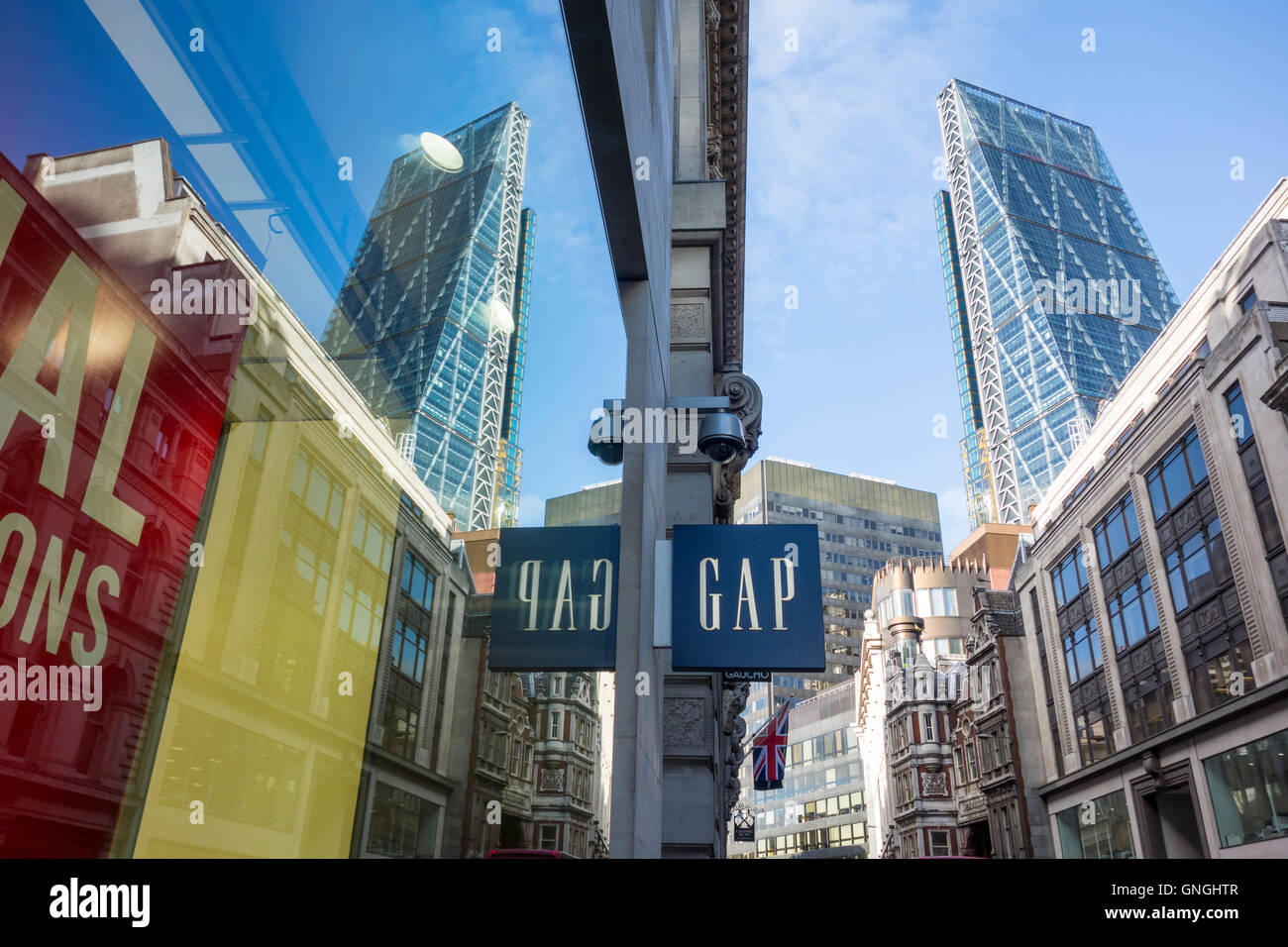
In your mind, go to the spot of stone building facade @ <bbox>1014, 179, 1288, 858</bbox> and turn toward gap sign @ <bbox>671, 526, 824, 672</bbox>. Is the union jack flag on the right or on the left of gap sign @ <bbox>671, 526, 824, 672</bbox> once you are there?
right

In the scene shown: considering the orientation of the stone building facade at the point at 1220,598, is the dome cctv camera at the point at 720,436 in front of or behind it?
in front

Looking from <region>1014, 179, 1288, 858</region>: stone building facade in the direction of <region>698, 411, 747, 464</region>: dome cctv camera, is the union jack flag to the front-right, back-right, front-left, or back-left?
front-right

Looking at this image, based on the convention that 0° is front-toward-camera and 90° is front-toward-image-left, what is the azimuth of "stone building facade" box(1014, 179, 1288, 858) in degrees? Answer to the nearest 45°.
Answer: approximately 45°

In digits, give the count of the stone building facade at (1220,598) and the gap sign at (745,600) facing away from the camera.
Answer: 0

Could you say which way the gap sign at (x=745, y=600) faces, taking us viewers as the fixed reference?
facing the viewer

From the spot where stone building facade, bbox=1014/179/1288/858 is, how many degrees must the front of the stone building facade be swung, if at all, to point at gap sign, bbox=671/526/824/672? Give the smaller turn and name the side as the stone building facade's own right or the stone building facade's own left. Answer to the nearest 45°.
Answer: approximately 45° to the stone building facade's own left

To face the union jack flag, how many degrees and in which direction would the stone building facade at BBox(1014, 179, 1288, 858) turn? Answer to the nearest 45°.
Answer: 0° — it already faces it

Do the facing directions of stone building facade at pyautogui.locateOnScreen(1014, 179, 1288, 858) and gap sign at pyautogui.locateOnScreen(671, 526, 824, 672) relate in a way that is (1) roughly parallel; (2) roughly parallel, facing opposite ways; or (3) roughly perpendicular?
roughly perpendicular

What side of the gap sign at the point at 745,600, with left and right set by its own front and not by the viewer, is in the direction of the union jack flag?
back
